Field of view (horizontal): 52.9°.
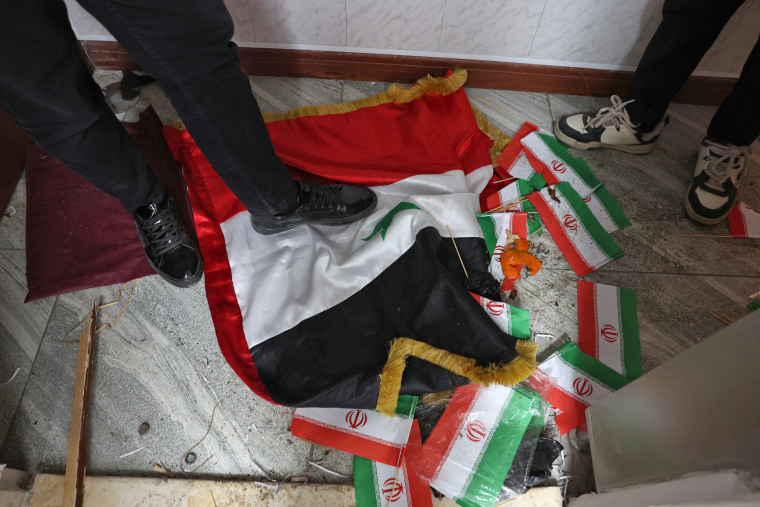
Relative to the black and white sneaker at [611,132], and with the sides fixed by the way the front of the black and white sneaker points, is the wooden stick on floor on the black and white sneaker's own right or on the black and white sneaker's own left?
on the black and white sneaker's own left

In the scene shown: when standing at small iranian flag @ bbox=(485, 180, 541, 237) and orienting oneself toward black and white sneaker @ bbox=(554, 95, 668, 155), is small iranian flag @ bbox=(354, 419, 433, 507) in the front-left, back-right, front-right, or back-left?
back-right

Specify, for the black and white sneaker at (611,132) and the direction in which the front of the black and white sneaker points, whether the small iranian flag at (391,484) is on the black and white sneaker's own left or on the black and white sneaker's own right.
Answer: on the black and white sneaker's own left

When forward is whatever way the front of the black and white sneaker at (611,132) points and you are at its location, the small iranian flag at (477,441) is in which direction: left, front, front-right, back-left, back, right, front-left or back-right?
left

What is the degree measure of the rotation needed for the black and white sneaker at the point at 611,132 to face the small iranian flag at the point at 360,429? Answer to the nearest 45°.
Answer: approximately 90° to its left

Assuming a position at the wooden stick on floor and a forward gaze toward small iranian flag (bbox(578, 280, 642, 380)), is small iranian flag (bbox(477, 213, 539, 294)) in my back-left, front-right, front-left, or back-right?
front-left

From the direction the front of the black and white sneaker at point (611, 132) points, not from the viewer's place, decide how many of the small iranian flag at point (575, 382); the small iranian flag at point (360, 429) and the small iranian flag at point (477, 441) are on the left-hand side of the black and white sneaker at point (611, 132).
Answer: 3

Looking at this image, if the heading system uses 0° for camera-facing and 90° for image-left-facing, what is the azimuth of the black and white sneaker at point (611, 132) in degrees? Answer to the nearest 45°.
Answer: approximately 90°

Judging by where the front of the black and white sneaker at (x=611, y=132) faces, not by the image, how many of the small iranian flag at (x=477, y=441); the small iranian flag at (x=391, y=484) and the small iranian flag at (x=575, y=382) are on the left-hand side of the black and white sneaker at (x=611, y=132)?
3
